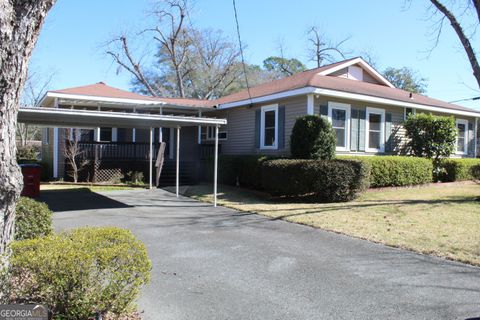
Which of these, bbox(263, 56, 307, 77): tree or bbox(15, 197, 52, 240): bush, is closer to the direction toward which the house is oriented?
the bush

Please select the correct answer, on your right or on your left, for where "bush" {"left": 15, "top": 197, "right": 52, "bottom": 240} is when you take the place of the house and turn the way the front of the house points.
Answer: on your right

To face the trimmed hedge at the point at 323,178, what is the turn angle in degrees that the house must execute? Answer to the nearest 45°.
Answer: approximately 45° to its right

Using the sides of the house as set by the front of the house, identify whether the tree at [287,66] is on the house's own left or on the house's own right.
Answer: on the house's own left

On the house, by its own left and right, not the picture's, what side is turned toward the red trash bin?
right

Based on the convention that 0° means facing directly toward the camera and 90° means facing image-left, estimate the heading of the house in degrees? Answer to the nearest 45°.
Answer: approximately 315°

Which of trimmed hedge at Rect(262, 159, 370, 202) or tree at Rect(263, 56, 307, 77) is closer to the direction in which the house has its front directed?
the trimmed hedge

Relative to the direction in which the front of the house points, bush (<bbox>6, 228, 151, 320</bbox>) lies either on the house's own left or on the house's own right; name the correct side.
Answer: on the house's own right
